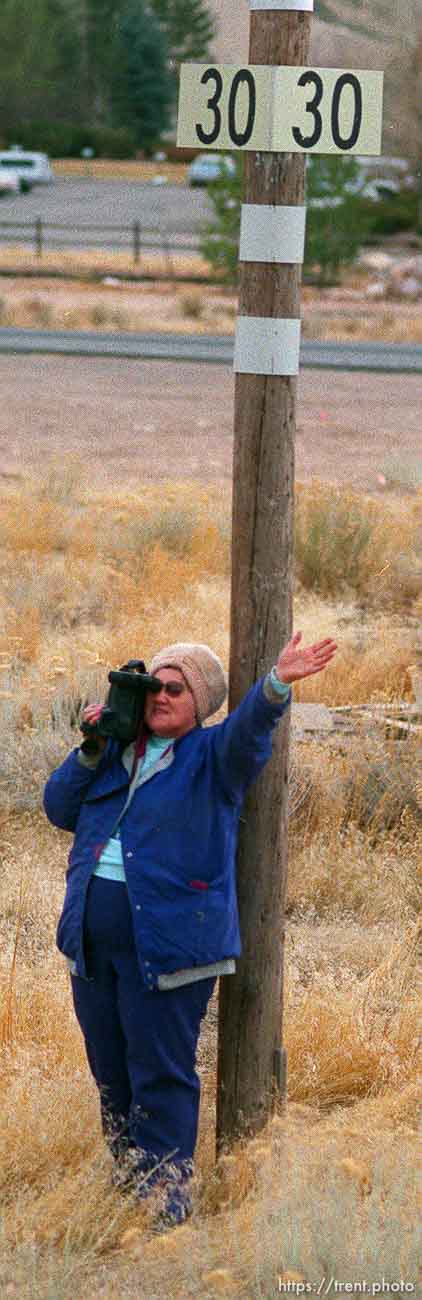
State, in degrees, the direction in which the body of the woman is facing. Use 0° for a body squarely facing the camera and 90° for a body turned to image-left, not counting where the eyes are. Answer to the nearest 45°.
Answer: approximately 45°

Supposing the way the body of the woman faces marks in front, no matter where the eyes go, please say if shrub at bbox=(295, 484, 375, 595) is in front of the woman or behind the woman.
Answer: behind

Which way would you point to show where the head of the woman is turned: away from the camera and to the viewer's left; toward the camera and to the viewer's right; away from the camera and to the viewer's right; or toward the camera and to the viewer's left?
toward the camera and to the viewer's left

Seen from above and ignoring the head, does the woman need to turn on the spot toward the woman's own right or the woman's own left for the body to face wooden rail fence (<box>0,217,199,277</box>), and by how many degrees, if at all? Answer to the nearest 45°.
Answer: approximately 135° to the woman's own right
